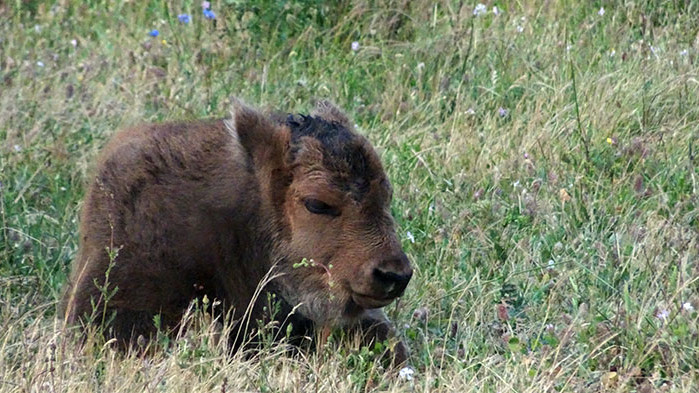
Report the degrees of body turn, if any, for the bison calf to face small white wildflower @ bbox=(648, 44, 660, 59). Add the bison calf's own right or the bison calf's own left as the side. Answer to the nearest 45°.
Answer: approximately 90° to the bison calf's own left

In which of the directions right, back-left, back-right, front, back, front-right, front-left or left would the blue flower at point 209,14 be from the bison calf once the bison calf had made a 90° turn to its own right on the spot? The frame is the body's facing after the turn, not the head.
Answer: back-right

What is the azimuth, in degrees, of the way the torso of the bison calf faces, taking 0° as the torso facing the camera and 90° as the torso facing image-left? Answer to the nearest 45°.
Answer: approximately 315°
